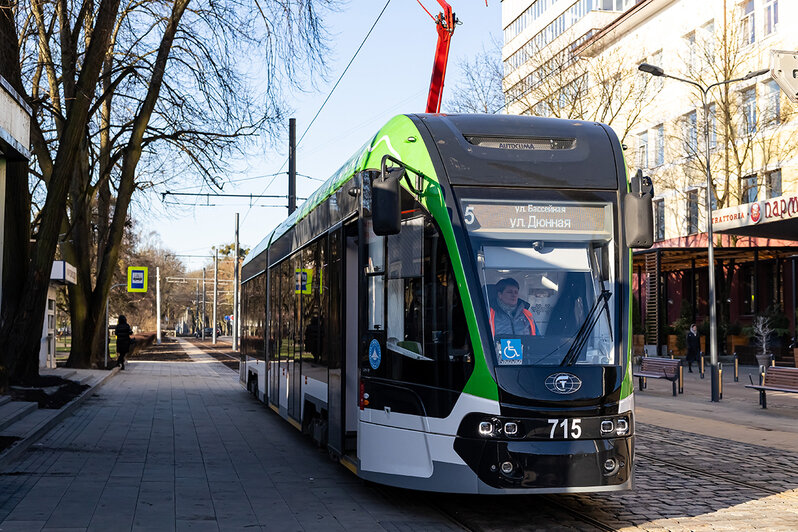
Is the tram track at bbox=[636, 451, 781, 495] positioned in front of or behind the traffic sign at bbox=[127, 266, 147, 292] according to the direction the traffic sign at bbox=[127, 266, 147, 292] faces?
in front

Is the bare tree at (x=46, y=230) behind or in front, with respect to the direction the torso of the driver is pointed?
behind

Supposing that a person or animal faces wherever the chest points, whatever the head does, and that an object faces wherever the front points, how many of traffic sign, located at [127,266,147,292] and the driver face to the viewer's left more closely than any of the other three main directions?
0

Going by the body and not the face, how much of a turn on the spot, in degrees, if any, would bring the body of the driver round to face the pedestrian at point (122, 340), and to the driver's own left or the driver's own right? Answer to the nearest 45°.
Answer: approximately 180°

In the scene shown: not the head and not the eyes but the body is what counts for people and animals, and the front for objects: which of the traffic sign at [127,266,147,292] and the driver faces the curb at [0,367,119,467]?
the traffic sign

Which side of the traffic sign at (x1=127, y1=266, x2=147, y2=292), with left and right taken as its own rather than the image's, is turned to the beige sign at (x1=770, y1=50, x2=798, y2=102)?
front

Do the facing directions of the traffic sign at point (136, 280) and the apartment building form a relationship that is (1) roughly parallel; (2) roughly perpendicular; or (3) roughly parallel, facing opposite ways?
roughly perpendicular

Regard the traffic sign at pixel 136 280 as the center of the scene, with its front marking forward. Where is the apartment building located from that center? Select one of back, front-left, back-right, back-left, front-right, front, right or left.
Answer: left

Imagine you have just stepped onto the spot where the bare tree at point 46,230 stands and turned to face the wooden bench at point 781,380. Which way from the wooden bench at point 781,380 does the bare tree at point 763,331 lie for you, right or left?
left

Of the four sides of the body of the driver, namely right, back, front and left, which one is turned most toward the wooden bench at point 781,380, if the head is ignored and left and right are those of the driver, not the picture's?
left

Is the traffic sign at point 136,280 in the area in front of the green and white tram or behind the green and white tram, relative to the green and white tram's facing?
behind

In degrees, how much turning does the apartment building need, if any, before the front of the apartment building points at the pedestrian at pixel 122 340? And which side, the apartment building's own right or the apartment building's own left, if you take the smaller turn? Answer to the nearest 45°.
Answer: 0° — it already faces them

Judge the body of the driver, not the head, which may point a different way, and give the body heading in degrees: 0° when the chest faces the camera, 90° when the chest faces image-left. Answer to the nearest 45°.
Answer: approximately 315°

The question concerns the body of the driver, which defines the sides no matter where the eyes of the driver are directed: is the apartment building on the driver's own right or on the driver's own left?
on the driver's own left
